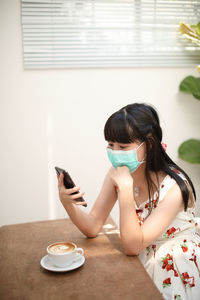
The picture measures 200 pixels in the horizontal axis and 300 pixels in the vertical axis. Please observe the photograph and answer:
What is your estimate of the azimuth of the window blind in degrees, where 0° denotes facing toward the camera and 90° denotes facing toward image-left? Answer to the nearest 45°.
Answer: approximately 0°

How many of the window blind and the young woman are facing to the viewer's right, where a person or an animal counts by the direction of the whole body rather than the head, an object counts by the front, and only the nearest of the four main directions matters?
0

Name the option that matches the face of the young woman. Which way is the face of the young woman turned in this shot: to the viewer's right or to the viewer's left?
to the viewer's left

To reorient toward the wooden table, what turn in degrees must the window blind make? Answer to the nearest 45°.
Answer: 0° — it already faces it

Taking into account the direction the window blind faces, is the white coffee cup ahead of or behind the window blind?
ahead

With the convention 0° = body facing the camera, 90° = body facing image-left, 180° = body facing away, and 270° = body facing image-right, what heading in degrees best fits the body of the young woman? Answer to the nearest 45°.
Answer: approximately 45°

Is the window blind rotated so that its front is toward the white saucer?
yes
